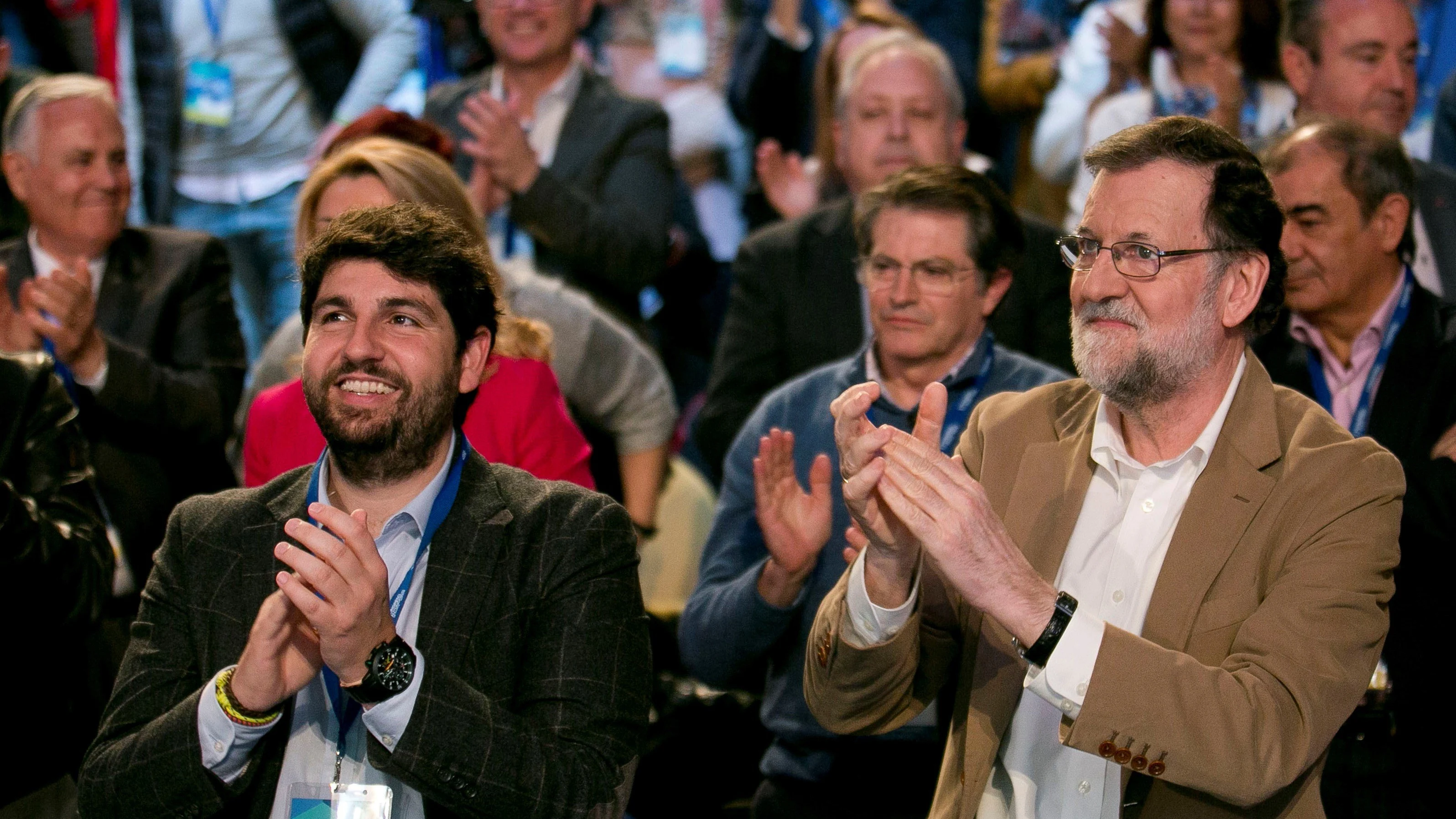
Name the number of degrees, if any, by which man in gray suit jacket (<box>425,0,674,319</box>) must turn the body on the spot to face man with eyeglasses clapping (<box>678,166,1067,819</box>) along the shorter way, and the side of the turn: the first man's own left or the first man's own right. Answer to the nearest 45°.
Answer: approximately 45° to the first man's own left

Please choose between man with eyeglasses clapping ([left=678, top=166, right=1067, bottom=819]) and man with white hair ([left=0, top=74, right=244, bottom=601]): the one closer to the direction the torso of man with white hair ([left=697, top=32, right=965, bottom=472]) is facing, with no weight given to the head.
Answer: the man with eyeglasses clapping

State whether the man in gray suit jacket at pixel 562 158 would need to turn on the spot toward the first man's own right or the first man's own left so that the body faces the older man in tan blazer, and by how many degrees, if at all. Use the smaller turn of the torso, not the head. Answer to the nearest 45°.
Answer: approximately 45° to the first man's own left

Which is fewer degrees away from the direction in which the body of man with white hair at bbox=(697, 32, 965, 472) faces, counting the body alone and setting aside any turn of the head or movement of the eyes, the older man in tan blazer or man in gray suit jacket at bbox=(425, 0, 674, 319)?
the older man in tan blazer

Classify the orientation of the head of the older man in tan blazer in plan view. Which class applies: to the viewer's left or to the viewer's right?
to the viewer's left

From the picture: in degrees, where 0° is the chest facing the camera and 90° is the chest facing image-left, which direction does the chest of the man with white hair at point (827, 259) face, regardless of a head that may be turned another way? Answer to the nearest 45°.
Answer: approximately 0°

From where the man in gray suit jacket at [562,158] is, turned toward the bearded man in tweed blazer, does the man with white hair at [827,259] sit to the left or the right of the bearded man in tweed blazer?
left

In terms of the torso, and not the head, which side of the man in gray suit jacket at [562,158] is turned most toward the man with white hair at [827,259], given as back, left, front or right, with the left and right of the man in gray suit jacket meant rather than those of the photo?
left

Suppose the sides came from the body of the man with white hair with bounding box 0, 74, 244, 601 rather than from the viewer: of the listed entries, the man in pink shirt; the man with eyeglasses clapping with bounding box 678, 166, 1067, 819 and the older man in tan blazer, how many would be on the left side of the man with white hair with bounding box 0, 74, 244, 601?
3

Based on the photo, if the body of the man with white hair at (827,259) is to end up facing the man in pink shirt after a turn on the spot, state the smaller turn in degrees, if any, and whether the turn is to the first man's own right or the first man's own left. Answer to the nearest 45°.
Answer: approximately 45° to the first man's own left
